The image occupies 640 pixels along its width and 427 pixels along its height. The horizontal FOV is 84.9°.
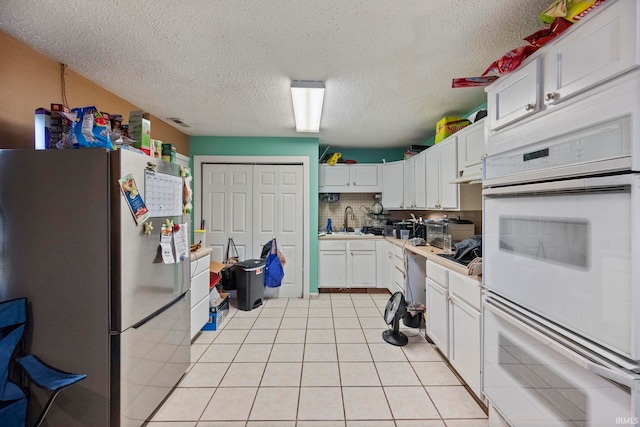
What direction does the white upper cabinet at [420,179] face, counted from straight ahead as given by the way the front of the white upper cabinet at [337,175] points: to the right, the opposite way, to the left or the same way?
to the right

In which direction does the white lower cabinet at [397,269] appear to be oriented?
to the viewer's left

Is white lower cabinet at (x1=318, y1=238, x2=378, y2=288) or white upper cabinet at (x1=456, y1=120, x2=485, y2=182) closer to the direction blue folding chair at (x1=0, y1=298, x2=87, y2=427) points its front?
the white upper cabinet

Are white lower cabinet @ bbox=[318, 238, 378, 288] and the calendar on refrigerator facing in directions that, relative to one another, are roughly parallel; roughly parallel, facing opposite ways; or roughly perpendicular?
roughly perpendicular

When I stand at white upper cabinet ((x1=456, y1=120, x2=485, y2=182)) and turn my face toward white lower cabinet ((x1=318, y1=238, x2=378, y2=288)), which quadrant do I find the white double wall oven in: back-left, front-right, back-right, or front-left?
back-left

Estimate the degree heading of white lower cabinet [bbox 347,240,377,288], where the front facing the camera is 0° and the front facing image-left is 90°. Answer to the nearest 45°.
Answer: approximately 0°

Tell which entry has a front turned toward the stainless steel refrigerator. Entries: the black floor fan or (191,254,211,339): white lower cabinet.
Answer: the black floor fan

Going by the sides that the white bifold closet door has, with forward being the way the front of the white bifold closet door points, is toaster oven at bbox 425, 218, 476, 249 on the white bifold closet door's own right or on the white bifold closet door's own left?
on the white bifold closet door's own left
